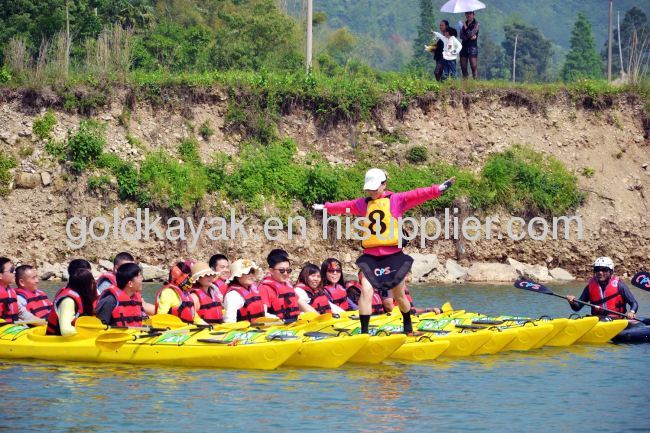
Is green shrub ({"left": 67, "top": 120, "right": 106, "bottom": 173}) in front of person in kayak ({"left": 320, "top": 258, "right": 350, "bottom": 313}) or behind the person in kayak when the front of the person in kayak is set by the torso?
behind

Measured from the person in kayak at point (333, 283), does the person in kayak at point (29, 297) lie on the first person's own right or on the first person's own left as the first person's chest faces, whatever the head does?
on the first person's own right

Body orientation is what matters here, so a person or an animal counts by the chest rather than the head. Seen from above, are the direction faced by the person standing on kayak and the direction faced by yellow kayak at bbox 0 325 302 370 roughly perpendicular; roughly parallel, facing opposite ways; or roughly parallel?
roughly perpendicular

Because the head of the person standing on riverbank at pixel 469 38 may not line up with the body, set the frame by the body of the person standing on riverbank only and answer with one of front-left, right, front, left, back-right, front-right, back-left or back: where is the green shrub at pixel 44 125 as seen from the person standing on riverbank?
right

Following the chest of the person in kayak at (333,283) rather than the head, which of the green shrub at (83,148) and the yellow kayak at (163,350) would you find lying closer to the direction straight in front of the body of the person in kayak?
the yellow kayak
